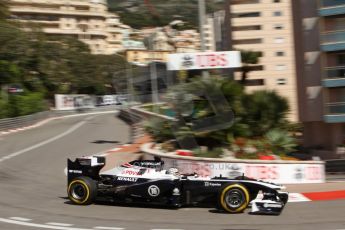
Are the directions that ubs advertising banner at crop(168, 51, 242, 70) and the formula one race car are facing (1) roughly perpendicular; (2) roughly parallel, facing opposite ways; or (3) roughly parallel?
roughly perpendicular

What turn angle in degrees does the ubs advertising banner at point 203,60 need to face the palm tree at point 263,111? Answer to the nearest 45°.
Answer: approximately 90° to its left

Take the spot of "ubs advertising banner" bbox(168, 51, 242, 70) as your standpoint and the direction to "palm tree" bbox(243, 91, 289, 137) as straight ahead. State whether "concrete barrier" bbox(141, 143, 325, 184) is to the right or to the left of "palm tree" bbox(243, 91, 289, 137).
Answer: right

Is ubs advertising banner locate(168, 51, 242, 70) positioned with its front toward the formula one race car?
yes

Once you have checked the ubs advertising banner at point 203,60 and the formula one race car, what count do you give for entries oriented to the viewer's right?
1

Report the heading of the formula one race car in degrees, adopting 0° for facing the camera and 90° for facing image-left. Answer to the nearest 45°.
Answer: approximately 270°

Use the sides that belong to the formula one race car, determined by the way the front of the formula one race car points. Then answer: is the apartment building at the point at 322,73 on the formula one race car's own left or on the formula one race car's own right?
on the formula one race car's own left

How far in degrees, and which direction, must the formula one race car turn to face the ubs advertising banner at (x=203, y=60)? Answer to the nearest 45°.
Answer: approximately 90° to its left

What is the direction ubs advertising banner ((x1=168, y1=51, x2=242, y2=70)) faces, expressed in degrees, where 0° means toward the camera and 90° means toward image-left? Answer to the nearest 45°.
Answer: approximately 0°
